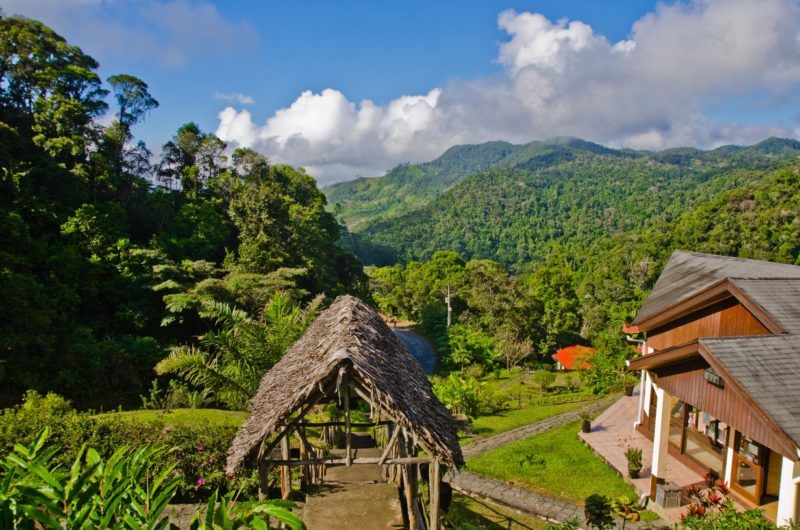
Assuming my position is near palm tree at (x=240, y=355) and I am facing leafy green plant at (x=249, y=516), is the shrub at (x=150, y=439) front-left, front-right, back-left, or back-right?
front-right

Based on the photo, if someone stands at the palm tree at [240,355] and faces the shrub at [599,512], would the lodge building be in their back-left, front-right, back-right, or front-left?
front-left
